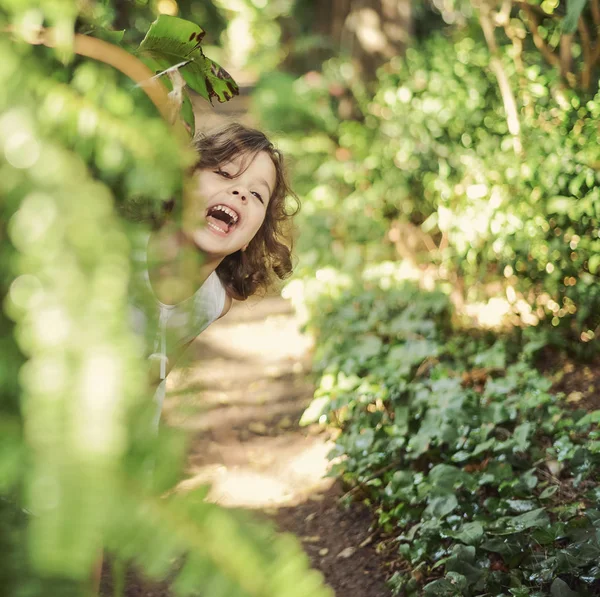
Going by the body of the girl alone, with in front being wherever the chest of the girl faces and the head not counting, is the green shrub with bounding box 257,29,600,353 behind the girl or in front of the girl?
behind

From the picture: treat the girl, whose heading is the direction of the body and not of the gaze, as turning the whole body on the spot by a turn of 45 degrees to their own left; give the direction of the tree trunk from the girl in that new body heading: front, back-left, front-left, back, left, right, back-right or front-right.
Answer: back-left

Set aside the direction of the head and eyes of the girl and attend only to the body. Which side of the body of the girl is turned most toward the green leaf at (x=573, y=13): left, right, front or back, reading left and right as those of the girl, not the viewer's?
back

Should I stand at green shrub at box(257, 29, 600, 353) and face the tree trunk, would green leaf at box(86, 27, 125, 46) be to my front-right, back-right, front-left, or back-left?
back-left

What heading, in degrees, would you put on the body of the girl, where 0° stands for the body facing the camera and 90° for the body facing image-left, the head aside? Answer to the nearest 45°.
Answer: approximately 0°
